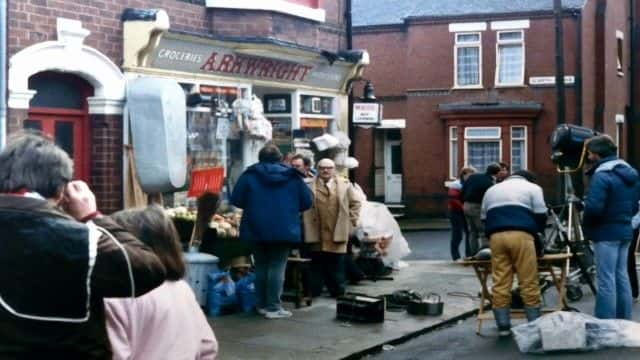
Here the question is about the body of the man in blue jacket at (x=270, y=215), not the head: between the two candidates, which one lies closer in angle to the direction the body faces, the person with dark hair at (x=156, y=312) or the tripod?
the tripod

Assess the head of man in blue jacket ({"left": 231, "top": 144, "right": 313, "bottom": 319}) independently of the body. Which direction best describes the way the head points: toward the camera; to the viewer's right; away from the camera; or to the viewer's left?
away from the camera

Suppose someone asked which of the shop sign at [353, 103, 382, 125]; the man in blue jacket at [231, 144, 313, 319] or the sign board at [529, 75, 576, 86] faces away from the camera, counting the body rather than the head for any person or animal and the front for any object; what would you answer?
the man in blue jacket

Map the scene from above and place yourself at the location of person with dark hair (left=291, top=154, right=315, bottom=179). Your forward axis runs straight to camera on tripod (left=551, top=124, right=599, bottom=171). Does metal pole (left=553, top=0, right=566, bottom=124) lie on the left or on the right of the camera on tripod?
left

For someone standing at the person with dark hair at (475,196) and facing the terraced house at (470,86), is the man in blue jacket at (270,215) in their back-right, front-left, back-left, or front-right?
back-left

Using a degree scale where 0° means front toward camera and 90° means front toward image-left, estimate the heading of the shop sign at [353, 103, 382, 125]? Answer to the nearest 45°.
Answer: approximately 0°

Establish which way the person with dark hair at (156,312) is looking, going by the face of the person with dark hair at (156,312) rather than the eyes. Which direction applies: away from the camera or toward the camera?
away from the camera
